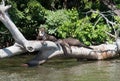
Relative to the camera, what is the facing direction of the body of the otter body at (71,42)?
to the viewer's left
